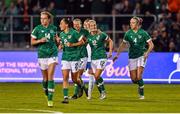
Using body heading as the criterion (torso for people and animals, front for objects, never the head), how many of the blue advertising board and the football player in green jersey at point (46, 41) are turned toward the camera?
2

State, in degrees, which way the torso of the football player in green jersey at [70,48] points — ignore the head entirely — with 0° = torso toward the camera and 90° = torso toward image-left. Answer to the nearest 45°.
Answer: approximately 45°
